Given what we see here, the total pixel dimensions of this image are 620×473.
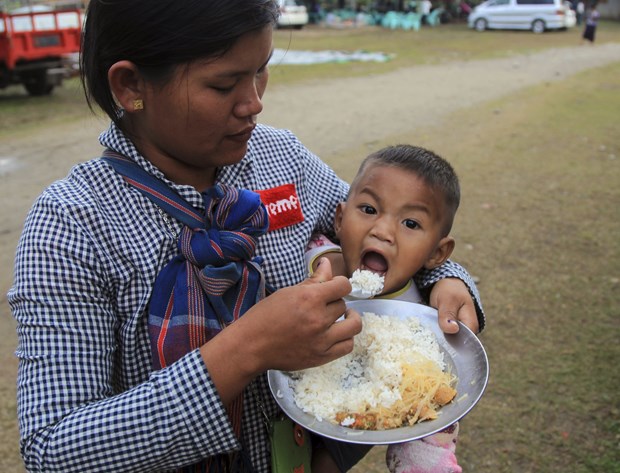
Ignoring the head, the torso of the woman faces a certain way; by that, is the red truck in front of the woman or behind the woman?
behind

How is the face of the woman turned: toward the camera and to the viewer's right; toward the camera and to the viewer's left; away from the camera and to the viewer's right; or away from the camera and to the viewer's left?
toward the camera and to the viewer's right

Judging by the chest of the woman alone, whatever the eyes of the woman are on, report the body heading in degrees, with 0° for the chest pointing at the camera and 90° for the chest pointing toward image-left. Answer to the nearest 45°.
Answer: approximately 315°

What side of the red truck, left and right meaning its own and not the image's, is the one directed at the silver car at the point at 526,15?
right

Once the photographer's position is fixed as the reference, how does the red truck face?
facing away from the viewer and to the left of the viewer

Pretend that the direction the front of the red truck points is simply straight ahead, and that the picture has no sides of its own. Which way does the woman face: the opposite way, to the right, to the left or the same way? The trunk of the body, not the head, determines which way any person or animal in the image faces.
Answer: the opposite way

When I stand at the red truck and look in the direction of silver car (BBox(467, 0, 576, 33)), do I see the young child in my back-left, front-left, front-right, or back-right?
back-right

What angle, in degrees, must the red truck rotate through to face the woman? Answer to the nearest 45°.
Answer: approximately 135° to its left
